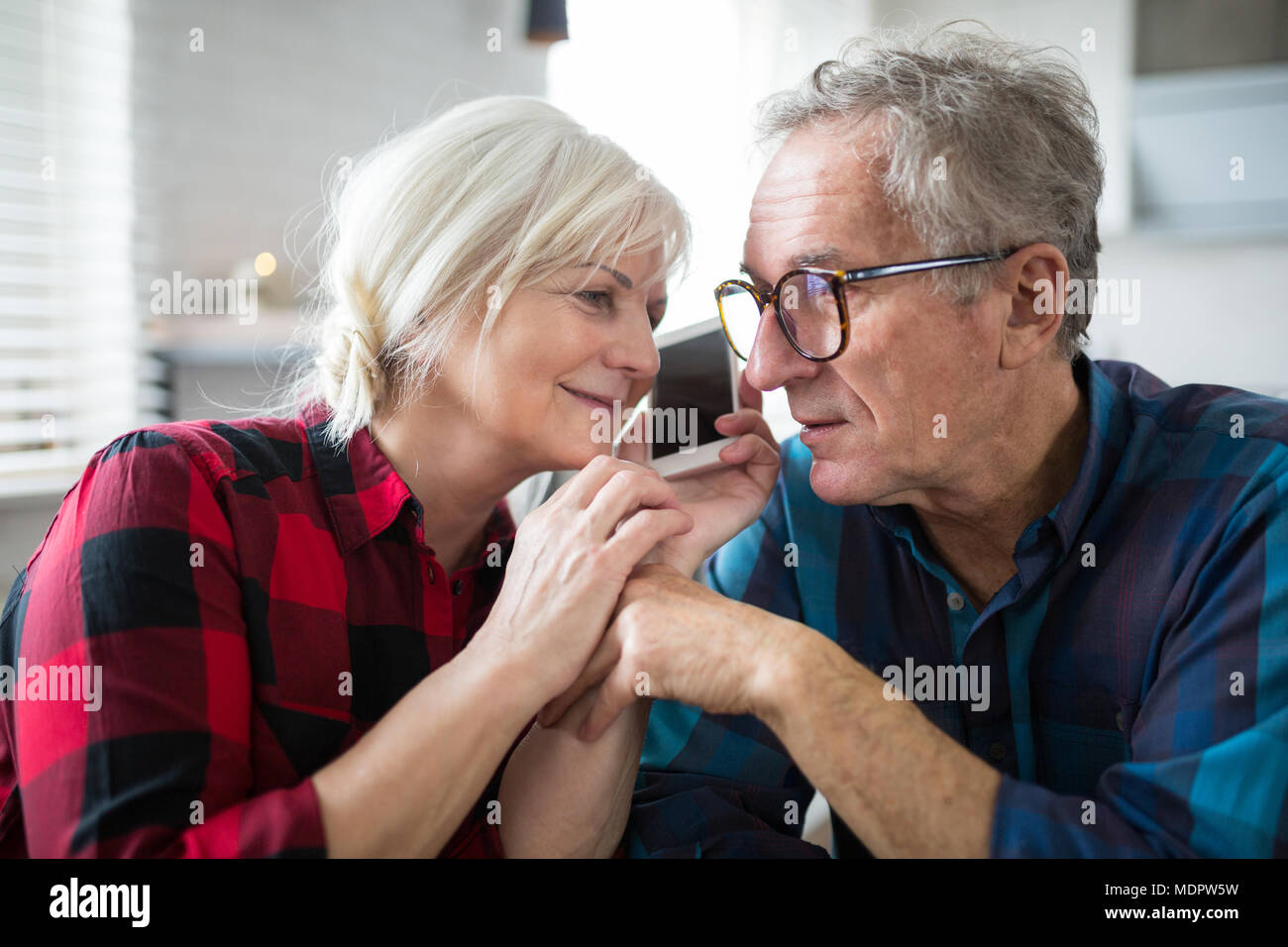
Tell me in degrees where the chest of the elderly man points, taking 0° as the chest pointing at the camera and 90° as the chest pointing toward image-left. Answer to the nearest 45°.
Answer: approximately 45°

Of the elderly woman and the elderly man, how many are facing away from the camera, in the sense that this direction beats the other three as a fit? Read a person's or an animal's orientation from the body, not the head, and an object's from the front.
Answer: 0

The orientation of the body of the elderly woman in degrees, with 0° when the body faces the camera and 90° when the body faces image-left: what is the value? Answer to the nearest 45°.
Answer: approximately 315°

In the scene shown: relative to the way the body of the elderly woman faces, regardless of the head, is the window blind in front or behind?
behind

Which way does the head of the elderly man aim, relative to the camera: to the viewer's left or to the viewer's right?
to the viewer's left
